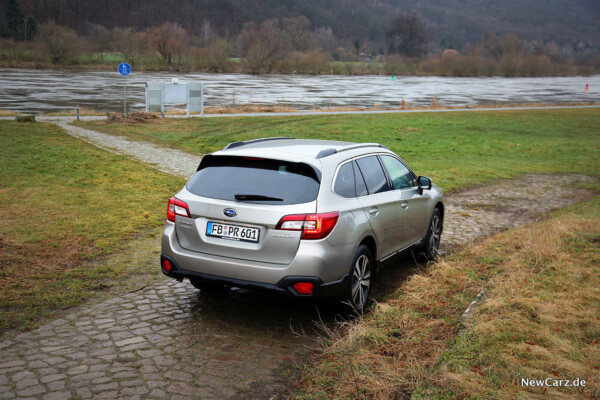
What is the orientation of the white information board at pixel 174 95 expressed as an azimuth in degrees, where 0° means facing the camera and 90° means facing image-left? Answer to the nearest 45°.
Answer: approximately 0°

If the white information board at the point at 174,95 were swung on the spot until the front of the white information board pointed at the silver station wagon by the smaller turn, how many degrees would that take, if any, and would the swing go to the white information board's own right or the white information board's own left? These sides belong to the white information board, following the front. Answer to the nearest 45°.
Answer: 0° — it already faces it

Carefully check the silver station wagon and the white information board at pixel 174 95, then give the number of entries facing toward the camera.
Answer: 1

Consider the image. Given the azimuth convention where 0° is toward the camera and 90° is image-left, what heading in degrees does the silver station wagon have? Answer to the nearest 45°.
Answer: approximately 225°

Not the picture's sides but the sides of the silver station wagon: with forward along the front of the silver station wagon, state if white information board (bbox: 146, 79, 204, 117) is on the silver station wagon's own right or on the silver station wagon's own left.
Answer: on the silver station wagon's own left
